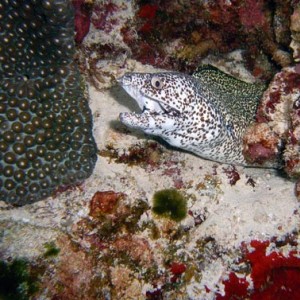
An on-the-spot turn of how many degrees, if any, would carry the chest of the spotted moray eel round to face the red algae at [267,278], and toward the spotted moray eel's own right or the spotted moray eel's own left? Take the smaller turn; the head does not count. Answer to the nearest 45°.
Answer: approximately 135° to the spotted moray eel's own left

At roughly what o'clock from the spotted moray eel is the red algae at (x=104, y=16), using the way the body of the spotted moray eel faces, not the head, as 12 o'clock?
The red algae is roughly at 1 o'clock from the spotted moray eel.

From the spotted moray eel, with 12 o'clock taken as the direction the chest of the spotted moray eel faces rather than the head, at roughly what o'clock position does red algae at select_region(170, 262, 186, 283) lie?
The red algae is roughly at 8 o'clock from the spotted moray eel.

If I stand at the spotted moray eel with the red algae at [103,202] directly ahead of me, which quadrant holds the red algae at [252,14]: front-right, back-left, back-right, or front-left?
back-right

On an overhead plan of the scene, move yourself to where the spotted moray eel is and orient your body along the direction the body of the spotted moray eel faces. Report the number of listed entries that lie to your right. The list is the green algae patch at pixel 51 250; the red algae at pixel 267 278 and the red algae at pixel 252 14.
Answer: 1

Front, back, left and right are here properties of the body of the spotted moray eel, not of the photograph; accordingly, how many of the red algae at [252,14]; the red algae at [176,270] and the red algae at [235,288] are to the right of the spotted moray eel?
1

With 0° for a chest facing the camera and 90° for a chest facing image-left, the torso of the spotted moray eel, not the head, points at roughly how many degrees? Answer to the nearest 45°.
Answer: approximately 90°

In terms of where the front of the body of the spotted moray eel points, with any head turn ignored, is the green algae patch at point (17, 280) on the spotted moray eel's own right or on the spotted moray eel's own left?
on the spotted moray eel's own left

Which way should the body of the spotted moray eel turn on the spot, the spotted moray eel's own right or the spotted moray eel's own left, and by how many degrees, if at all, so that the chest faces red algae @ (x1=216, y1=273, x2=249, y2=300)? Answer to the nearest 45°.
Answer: approximately 135° to the spotted moray eel's own left

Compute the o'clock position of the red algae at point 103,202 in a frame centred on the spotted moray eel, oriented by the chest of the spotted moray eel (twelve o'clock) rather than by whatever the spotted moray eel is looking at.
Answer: The red algae is roughly at 10 o'clock from the spotted moray eel.

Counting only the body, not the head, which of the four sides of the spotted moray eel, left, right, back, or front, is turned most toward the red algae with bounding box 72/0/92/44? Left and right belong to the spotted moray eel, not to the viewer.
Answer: front
